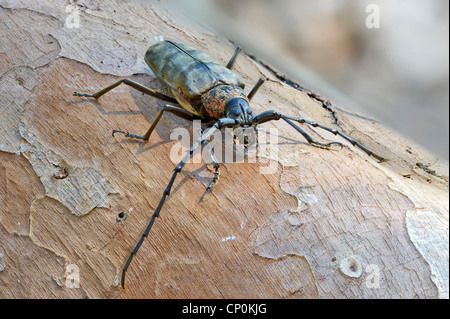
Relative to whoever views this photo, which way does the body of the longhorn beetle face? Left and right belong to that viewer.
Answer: facing the viewer and to the right of the viewer
